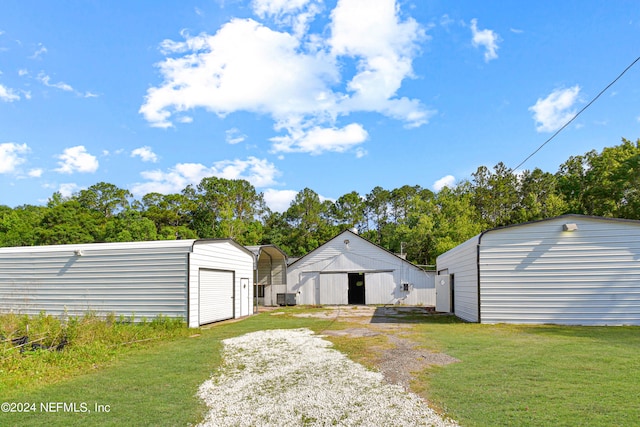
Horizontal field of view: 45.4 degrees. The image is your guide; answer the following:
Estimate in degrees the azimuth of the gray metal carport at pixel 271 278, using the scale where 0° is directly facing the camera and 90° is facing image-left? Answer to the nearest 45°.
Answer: approximately 0°

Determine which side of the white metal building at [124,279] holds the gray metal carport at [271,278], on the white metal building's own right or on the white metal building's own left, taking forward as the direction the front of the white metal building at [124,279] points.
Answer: on the white metal building's own left

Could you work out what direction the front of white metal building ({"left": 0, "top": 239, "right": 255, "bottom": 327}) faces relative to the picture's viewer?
facing the viewer and to the right of the viewer

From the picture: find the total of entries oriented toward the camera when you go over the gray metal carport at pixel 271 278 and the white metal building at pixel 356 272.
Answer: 2

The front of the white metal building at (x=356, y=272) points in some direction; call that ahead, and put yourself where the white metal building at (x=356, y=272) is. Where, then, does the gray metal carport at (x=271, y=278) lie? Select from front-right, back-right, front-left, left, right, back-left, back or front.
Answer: right

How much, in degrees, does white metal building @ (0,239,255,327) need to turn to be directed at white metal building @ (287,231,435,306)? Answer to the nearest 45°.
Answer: approximately 90° to its left

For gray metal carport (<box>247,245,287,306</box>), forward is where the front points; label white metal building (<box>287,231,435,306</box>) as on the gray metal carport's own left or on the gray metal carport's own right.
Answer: on the gray metal carport's own left

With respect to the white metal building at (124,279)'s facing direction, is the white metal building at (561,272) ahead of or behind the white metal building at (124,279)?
ahead
